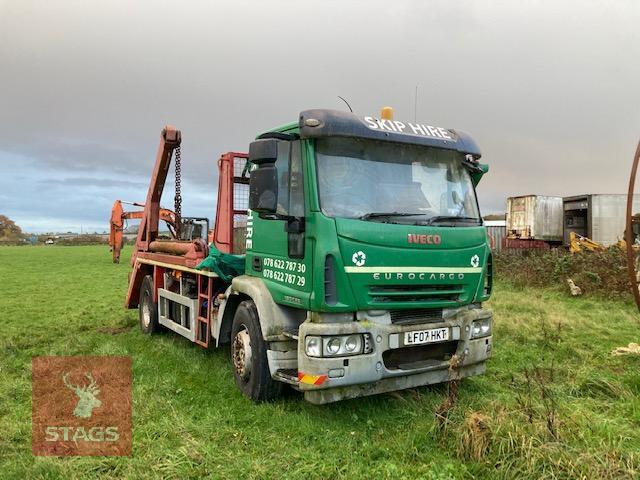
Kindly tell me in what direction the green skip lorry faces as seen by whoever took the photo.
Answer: facing the viewer and to the right of the viewer

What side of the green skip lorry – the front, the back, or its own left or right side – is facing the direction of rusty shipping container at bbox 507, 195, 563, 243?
left
